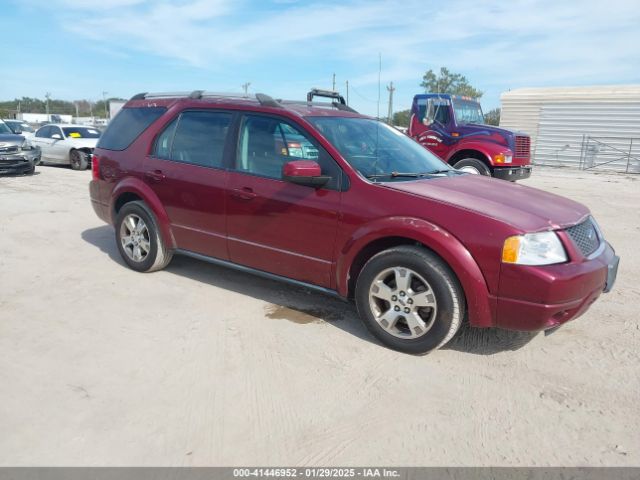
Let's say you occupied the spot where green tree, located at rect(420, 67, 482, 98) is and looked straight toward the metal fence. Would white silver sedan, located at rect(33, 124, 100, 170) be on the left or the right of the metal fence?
right

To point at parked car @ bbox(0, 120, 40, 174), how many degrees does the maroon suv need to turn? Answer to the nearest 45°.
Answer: approximately 180°

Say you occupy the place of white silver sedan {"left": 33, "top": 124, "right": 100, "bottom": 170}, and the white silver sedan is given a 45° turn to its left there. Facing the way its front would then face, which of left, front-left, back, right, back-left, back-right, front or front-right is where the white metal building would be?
front

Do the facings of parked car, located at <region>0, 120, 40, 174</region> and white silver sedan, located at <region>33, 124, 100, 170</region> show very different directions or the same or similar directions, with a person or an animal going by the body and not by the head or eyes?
same or similar directions

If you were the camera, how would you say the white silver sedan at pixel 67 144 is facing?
facing the viewer and to the right of the viewer

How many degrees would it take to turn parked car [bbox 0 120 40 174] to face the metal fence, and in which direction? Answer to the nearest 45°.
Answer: approximately 45° to its left

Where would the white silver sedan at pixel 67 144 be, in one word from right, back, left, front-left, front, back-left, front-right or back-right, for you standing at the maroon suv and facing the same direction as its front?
back

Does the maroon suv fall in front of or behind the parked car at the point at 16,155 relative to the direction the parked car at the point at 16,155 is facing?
in front

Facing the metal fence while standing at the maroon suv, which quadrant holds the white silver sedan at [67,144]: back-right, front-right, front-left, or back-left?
front-left

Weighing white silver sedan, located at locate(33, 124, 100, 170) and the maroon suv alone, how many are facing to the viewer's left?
0

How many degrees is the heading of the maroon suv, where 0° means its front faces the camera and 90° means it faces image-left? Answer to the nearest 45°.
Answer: approximately 315°

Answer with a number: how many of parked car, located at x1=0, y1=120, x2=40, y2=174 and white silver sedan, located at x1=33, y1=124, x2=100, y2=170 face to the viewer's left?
0
